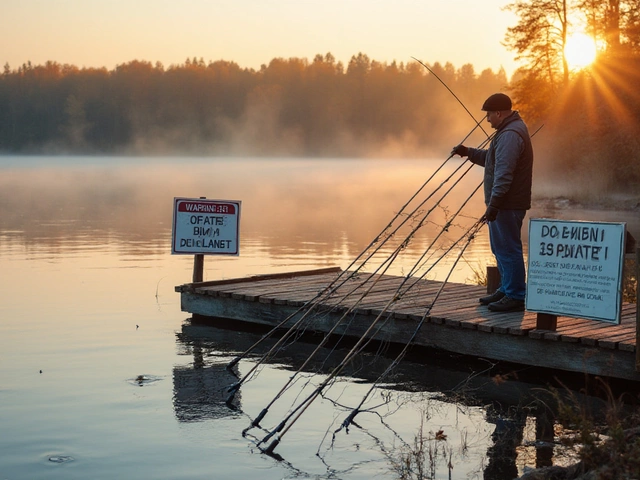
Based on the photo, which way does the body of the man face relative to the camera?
to the viewer's left

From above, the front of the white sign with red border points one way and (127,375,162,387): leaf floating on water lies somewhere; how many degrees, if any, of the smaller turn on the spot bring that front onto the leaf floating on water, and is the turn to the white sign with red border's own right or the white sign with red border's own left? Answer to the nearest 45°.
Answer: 0° — it already faces it

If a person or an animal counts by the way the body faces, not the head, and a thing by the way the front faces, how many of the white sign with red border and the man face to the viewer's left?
1

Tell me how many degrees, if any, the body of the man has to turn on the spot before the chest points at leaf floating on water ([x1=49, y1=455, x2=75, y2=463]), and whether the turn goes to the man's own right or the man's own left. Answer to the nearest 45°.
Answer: approximately 45° to the man's own left

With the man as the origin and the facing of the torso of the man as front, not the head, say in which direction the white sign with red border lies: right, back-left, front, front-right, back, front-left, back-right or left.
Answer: front-right

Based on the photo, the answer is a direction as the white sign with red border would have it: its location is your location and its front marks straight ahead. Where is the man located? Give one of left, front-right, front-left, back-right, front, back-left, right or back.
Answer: front-left

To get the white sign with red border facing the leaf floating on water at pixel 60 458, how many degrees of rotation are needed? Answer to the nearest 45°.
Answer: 0° — it already faces it

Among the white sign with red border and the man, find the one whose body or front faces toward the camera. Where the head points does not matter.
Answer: the white sign with red border

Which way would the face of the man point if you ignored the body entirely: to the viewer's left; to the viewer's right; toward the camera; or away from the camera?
to the viewer's left

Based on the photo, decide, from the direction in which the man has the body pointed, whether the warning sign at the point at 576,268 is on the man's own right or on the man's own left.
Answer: on the man's own left

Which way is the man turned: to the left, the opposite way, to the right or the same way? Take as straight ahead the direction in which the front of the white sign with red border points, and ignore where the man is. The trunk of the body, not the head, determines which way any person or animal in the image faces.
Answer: to the right

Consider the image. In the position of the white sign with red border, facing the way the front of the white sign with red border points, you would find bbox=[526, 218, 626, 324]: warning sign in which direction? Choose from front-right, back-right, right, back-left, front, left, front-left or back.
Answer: front-left

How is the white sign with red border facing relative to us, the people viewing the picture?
facing the viewer
